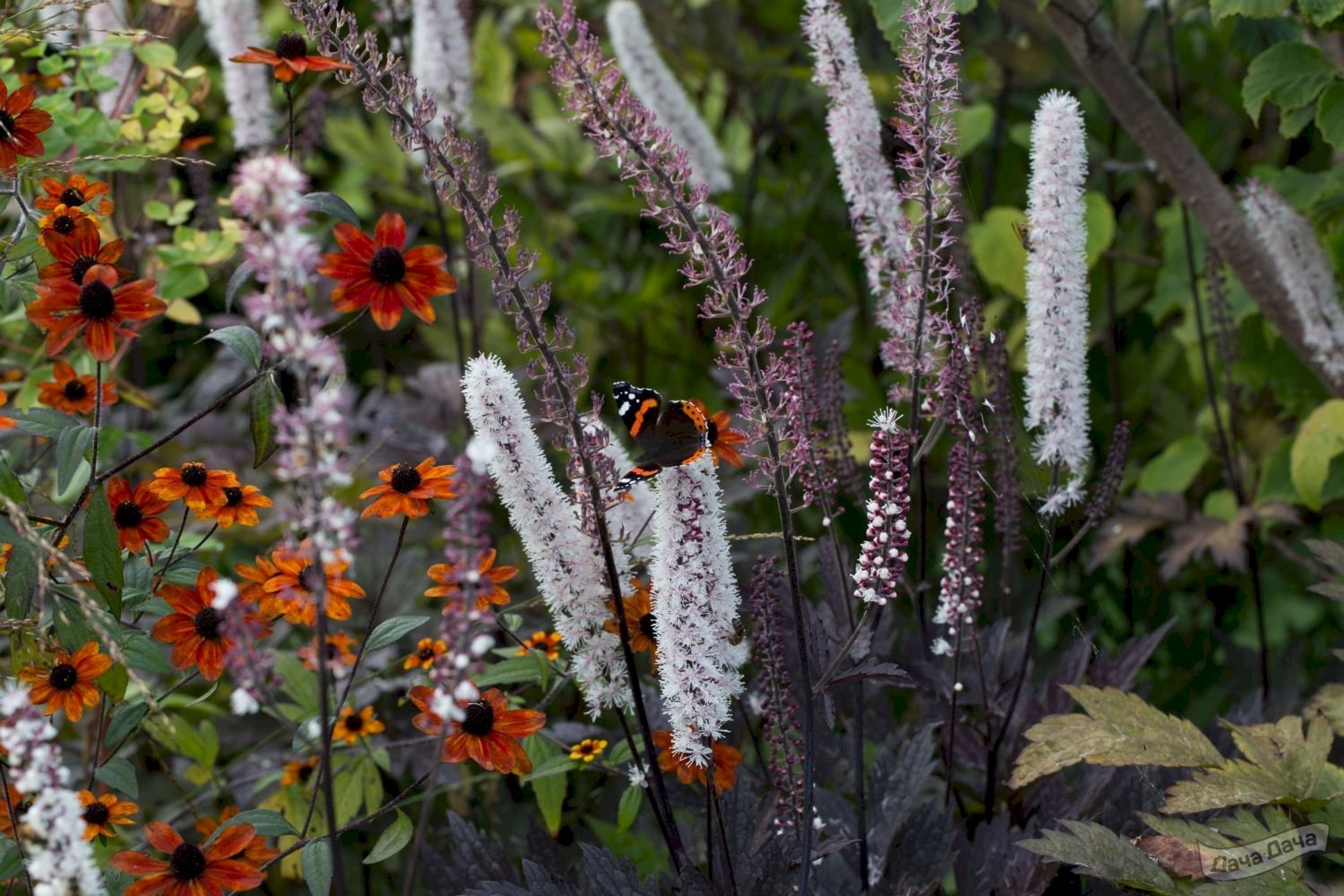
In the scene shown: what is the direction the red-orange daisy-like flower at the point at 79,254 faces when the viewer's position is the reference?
facing the viewer

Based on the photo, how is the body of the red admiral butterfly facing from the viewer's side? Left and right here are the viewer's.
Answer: facing to the left of the viewer

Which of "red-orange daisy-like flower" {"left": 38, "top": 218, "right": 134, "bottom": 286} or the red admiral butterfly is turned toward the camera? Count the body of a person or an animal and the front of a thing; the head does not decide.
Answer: the red-orange daisy-like flower

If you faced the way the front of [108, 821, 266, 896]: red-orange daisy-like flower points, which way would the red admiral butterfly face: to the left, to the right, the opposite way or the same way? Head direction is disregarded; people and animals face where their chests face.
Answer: to the right

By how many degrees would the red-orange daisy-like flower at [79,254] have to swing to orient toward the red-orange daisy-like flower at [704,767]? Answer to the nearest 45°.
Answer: approximately 45° to its left

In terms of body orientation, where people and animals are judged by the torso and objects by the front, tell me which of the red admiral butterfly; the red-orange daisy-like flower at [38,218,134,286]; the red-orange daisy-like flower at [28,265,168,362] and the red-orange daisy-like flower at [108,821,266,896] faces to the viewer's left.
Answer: the red admiral butterfly

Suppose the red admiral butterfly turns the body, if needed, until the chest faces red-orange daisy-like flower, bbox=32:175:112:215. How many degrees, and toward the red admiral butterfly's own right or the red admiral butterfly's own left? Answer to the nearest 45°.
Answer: approximately 45° to the red admiral butterfly's own right

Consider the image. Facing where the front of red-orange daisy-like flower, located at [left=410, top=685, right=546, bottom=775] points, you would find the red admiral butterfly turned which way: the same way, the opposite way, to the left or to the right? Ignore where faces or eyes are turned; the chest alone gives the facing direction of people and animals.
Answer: to the right

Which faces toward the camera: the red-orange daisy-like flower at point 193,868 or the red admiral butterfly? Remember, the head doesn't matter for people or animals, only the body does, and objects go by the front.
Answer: the red-orange daisy-like flower

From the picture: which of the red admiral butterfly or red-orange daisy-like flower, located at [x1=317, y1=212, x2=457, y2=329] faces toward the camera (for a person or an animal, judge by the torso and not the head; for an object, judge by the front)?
the red-orange daisy-like flower

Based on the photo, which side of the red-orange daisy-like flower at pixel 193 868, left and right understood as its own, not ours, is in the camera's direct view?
front

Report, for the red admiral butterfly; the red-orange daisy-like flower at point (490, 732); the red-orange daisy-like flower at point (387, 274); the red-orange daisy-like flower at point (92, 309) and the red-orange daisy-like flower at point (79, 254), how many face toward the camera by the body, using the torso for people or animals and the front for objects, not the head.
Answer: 4

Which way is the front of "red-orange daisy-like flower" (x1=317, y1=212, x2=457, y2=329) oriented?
toward the camera
